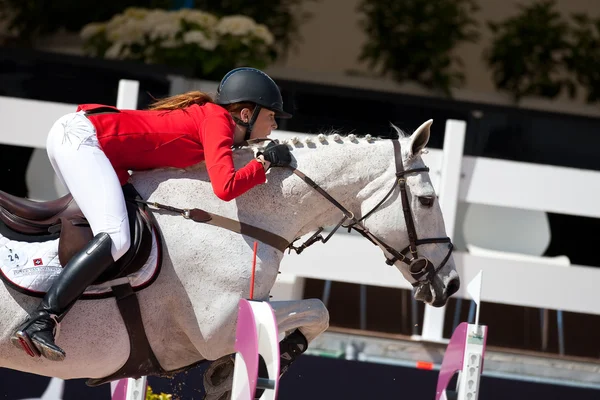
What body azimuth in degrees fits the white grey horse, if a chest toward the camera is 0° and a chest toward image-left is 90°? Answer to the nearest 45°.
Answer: approximately 270°

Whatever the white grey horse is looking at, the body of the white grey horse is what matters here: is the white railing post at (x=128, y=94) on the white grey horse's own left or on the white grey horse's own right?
on the white grey horse's own left

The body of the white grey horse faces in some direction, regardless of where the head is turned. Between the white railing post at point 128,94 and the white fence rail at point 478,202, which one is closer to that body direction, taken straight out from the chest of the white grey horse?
the white fence rail

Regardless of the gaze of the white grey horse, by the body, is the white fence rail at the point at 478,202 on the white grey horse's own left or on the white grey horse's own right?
on the white grey horse's own left
